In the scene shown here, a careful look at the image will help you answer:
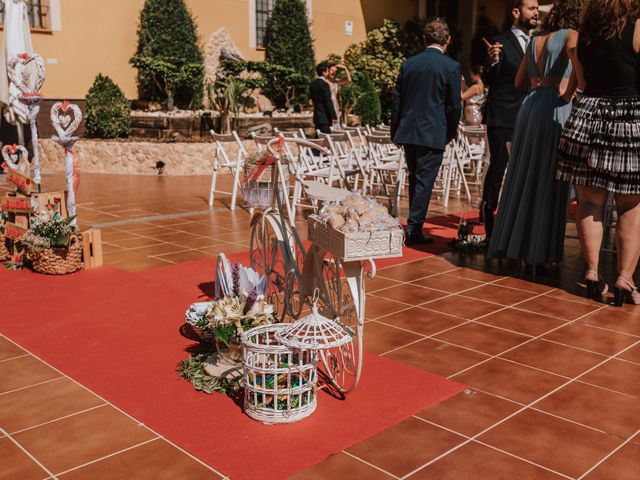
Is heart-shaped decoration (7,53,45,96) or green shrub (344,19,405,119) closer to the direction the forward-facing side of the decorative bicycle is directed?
the heart-shaped decoration

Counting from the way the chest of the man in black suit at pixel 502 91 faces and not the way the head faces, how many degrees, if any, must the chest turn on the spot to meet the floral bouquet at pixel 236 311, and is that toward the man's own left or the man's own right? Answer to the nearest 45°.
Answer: approximately 45° to the man's own right

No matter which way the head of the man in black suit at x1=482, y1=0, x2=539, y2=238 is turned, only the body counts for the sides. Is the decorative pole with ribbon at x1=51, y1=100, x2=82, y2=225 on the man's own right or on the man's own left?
on the man's own right

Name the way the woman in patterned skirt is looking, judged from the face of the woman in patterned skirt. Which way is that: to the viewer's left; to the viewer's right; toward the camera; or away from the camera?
away from the camera
